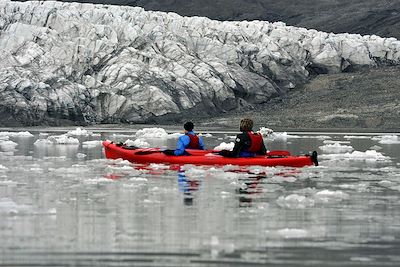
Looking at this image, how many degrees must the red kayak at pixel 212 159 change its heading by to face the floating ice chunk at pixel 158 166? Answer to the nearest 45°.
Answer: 0° — it already faces it

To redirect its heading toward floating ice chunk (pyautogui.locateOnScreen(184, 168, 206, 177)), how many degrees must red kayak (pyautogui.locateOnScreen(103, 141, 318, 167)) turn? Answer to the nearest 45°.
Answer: approximately 90° to its left

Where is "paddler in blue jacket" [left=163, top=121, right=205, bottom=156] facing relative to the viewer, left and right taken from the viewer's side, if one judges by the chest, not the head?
facing away from the viewer and to the left of the viewer

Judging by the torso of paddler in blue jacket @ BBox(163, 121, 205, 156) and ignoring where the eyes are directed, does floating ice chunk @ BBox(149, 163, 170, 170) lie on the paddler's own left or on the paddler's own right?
on the paddler's own left

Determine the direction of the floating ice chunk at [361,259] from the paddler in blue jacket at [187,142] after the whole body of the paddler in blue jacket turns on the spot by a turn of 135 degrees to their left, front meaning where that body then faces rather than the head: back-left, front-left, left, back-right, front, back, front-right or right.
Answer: front

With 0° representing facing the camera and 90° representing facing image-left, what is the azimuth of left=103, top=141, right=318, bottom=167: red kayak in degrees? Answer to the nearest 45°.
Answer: approximately 90°

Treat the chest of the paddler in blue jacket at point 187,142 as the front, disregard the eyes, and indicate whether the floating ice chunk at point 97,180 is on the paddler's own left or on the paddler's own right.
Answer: on the paddler's own left
